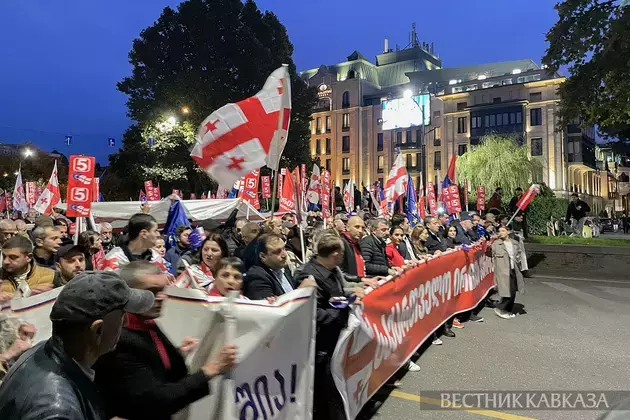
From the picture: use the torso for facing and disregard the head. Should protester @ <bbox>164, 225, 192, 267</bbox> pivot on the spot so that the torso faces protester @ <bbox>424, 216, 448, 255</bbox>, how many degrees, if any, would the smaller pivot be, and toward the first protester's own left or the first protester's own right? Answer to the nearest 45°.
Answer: approximately 45° to the first protester's own left

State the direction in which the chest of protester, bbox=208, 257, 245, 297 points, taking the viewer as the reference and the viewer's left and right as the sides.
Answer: facing the viewer and to the right of the viewer

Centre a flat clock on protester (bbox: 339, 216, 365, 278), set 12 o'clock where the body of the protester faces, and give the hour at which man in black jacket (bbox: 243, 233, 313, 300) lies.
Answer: The man in black jacket is roughly at 2 o'clock from the protester.

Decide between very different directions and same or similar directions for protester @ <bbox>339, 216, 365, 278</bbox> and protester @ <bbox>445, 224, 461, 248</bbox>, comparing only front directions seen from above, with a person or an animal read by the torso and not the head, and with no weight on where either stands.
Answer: same or similar directions

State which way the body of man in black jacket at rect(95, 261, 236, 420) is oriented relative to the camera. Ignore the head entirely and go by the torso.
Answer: to the viewer's right

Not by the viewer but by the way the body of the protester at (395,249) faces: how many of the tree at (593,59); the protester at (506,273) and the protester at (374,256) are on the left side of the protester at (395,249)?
2

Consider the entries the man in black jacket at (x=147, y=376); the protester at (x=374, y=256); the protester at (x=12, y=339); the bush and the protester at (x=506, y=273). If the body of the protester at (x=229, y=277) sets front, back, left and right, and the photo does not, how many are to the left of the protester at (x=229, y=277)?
3

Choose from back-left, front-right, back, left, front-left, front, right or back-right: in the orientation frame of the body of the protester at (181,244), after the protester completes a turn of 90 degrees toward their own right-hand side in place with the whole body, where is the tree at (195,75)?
back-right

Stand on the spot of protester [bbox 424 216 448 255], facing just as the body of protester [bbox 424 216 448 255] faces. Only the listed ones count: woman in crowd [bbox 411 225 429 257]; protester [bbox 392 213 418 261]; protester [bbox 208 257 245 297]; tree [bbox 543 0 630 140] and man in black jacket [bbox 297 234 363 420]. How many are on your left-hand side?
1

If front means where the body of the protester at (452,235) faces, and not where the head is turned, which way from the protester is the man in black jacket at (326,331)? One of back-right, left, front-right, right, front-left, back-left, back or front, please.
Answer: front-right

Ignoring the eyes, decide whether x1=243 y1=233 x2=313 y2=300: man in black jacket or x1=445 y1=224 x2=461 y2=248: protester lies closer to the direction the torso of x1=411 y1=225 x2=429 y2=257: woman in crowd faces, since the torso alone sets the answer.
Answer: the man in black jacket

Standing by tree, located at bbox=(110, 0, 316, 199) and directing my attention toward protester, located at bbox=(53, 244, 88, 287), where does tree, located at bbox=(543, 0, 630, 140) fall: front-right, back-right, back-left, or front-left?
front-left

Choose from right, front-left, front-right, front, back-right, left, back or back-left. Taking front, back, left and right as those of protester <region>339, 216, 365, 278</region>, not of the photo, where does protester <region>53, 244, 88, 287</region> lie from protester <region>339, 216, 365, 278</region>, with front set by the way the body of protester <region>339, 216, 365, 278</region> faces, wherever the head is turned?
right

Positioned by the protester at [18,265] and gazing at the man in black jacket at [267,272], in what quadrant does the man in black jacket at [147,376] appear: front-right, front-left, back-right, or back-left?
front-right

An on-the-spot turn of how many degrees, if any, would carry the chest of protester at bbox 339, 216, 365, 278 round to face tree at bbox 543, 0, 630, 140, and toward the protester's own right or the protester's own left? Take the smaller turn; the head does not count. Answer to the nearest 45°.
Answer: approximately 90° to the protester's own left
